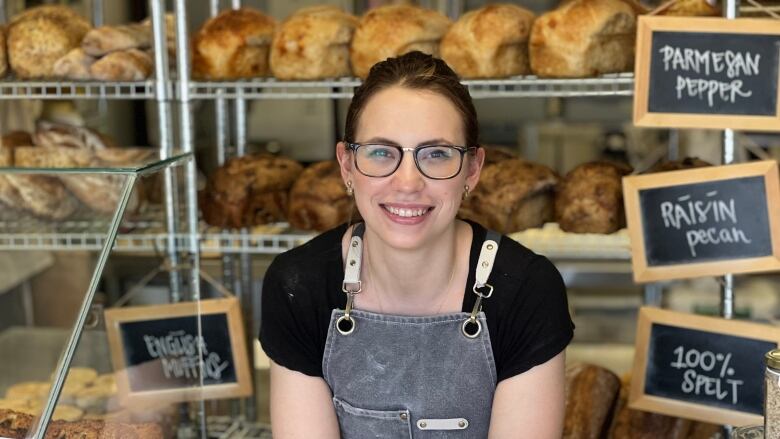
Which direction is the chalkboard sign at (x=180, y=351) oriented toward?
toward the camera

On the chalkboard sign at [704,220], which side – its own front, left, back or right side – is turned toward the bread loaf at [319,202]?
right

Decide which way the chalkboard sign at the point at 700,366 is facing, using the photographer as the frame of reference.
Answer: facing the viewer

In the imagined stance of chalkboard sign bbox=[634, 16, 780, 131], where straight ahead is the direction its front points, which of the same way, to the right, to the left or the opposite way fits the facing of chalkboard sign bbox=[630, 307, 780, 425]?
the same way

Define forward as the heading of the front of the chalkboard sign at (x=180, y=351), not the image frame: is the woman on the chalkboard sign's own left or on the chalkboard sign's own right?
on the chalkboard sign's own left

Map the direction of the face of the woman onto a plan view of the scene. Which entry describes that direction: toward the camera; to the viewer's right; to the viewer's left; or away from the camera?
toward the camera

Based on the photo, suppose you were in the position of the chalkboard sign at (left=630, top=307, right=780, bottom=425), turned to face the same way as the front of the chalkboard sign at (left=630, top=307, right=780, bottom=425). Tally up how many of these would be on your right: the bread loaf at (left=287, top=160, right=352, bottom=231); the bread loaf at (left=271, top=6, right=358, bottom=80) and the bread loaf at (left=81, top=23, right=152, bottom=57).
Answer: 3

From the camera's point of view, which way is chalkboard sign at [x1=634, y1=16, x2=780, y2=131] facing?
toward the camera

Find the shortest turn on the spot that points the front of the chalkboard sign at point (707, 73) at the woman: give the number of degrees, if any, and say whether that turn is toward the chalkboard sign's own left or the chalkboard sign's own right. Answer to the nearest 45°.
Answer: approximately 45° to the chalkboard sign's own right

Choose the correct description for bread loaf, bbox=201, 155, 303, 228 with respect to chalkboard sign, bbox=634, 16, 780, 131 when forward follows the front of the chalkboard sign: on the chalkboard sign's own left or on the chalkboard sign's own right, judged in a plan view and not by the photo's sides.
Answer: on the chalkboard sign's own right

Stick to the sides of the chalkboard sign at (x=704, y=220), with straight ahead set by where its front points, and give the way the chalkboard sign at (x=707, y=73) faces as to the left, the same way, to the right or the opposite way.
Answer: the same way

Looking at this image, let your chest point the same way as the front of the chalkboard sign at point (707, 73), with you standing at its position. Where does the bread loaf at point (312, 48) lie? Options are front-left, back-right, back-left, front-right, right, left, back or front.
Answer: right
